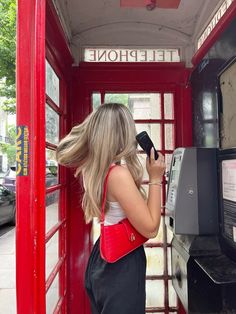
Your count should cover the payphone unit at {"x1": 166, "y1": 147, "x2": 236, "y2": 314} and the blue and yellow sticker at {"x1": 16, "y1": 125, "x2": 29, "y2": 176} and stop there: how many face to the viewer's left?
1

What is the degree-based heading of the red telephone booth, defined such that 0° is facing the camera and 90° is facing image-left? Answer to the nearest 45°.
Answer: approximately 0°

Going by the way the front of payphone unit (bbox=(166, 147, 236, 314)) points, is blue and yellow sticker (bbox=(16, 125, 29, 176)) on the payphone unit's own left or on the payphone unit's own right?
on the payphone unit's own left

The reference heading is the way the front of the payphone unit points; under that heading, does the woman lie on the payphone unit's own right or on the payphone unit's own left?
on the payphone unit's own left

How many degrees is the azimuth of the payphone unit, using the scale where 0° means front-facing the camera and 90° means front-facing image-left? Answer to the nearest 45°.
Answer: approximately 90°

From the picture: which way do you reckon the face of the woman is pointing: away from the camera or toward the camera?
away from the camera

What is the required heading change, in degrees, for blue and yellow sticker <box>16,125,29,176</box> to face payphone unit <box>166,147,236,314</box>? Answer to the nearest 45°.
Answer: approximately 90° to its left
